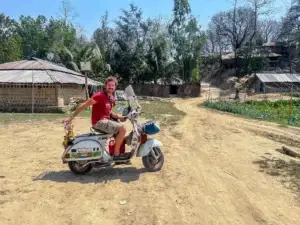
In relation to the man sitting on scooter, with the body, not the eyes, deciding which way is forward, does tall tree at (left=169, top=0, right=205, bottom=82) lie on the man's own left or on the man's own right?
on the man's own left

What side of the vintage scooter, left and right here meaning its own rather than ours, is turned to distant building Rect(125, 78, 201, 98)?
left

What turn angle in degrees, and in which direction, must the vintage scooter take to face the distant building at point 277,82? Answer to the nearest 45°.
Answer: approximately 45° to its left

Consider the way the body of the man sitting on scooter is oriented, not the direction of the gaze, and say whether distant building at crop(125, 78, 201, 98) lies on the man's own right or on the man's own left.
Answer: on the man's own left

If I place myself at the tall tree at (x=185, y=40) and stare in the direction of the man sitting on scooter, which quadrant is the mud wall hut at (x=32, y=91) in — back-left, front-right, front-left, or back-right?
front-right

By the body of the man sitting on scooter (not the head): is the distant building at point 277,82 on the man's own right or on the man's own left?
on the man's own left

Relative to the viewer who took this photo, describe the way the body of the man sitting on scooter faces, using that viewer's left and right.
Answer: facing to the right of the viewer

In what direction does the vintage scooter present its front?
to the viewer's right

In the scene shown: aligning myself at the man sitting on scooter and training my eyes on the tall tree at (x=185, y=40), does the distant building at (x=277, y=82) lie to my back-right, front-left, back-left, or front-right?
front-right

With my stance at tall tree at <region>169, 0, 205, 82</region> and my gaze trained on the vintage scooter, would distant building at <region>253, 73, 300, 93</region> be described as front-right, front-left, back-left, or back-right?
front-left

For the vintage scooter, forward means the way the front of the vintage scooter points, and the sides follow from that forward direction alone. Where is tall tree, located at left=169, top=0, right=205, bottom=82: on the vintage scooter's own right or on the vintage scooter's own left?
on the vintage scooter's own left

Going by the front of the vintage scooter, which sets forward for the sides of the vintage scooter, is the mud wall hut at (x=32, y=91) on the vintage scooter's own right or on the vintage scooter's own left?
on the vintage scooter's own left
